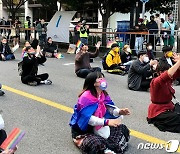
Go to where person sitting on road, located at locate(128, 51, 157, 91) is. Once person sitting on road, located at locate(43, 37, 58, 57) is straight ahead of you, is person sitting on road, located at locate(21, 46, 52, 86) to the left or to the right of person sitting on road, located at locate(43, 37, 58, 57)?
left

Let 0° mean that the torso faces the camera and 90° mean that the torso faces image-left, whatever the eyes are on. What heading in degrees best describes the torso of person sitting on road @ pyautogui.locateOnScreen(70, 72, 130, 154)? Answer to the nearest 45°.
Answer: approximately 315°

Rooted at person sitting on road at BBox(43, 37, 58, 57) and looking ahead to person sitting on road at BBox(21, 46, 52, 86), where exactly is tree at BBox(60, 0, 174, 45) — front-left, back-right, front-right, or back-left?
back-left

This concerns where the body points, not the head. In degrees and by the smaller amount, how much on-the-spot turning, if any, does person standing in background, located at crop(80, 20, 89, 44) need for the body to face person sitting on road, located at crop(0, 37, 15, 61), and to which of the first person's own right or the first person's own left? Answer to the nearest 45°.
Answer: approximately 45° to the first person's own right

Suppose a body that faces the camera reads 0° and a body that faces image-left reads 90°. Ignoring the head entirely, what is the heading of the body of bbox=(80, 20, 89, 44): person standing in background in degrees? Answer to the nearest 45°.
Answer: approximately 0°

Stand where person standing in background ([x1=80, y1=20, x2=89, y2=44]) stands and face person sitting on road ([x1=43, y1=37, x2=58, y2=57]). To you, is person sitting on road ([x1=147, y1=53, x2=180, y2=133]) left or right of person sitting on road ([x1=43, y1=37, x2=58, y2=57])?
left

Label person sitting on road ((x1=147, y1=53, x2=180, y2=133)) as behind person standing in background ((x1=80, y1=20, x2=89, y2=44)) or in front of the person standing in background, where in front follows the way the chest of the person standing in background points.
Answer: in front
